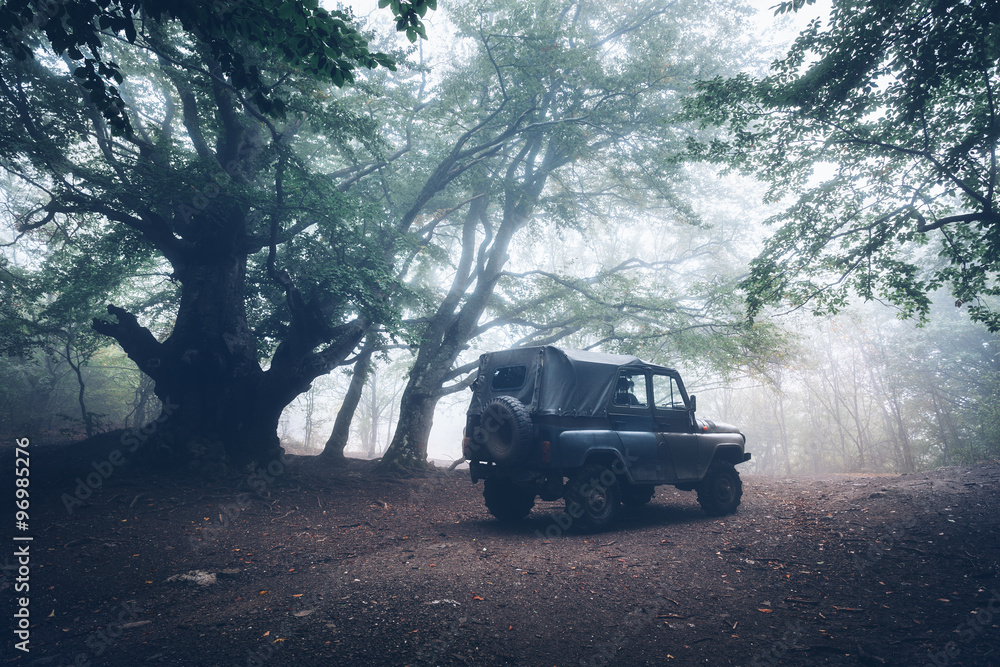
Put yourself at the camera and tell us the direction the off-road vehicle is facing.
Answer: facing away from the viewer and to the right of the viewer
